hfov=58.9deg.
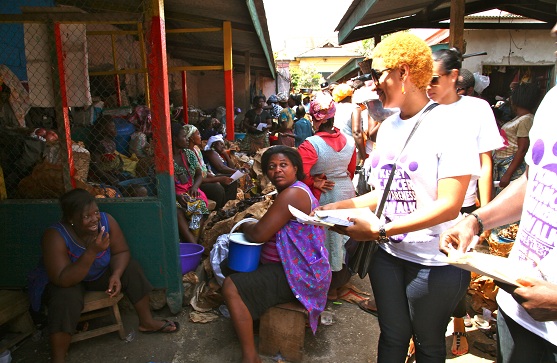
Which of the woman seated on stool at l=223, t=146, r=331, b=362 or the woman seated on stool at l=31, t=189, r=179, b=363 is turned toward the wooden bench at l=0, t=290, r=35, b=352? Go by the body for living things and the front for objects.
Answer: the woman seated on stool at l=223, t=146, r=331, b=362

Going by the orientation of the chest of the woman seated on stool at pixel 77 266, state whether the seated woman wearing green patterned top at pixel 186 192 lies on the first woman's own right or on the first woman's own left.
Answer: on the first woman's own left

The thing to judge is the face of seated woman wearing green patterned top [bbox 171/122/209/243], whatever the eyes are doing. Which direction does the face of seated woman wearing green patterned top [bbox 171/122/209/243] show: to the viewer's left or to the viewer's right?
to the viewer's right

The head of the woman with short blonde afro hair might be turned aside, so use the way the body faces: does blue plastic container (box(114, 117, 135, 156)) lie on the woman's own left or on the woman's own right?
on the woman's own right

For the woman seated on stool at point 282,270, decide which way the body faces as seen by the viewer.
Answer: to the viewer's left

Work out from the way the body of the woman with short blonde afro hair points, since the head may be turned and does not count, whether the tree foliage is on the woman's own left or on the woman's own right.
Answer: on the woman's own right

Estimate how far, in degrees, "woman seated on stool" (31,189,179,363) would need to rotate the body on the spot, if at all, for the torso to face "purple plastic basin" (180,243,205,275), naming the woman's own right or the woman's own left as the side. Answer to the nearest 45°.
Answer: approximately 90° to the woman's own left

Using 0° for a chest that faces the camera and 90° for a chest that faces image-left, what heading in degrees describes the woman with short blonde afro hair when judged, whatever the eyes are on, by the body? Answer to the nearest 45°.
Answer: approximately 45°

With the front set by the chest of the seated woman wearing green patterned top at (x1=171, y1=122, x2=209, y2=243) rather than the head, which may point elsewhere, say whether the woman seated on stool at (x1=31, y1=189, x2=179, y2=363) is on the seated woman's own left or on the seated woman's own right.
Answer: on the seated woman's own right

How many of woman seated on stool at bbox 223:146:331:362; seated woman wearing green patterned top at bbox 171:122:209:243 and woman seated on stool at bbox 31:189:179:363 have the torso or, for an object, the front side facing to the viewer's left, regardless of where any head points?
1

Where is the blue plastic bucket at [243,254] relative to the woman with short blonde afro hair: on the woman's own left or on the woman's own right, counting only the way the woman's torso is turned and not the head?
on the woman's own right

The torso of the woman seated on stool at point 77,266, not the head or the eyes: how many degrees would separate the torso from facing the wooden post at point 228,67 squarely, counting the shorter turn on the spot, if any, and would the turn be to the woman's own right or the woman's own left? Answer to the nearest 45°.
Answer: approximately 90° to the woman's own left

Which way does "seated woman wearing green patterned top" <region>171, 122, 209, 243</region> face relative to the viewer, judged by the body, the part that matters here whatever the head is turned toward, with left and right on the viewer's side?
facing the viewer and to the right of the viewer
